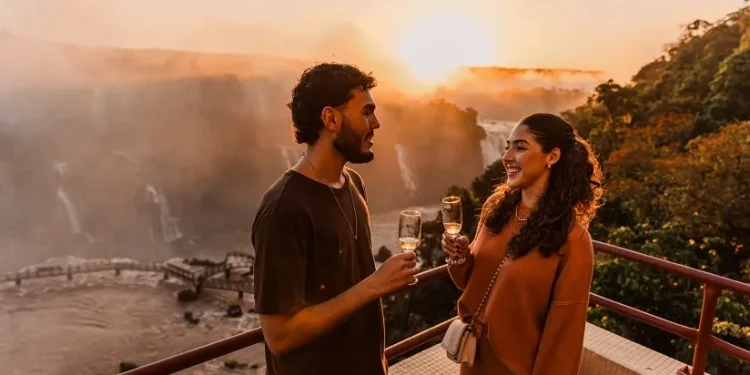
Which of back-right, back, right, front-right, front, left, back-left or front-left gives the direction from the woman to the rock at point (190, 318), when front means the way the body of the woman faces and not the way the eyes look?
right

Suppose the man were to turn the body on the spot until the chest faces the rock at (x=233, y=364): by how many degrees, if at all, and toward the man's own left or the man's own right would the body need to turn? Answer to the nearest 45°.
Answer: approximately 135° to the man's own left

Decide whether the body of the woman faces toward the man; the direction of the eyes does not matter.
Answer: yes

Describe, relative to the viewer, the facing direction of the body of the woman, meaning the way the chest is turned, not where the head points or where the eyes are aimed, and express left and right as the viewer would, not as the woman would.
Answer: facing the viewer and to the left of the viewer

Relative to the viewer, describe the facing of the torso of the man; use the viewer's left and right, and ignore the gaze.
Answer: facing the viewer and to the right of the viewer

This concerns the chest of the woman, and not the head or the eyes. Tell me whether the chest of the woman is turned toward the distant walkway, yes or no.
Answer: no

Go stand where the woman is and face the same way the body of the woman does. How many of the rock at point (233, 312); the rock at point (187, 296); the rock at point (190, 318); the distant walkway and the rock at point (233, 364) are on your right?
5

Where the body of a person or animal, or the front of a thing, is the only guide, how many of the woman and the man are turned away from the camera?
0

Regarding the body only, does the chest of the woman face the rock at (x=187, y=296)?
no

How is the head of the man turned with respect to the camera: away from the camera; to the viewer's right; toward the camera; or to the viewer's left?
to the viewer's right

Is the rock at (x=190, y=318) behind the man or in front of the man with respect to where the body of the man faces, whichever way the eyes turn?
behind

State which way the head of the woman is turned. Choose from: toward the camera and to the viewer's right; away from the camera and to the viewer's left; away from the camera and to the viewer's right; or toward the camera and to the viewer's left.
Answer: toward the camera and to the viewer's left

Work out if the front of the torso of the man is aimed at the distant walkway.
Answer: no
